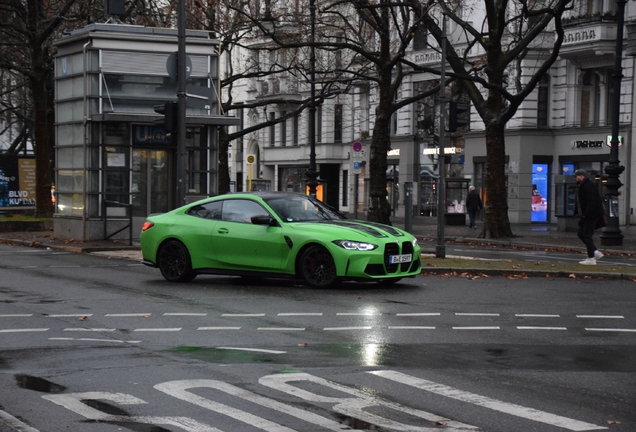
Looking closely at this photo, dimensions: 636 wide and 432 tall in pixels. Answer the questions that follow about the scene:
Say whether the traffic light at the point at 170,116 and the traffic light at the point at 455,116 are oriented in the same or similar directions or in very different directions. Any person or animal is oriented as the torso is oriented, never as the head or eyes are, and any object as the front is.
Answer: very different directions

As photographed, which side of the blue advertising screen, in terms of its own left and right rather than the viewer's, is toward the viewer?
front

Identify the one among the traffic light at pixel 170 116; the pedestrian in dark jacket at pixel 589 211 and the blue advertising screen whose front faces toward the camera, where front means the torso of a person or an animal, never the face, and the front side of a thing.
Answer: the blue advertising screen

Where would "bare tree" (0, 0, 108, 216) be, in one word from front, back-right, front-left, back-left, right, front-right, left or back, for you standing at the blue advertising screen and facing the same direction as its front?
front-right

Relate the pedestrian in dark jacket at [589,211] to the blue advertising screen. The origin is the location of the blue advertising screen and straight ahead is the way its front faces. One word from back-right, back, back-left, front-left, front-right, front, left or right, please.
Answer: front

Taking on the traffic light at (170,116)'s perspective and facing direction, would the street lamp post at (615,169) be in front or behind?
behind

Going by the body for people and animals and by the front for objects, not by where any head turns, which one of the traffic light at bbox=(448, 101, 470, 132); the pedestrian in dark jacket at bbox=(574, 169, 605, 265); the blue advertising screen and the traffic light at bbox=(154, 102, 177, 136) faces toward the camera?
the blue advertising screen

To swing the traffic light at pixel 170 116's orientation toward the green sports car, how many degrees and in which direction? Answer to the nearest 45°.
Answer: approximately 90° to its left

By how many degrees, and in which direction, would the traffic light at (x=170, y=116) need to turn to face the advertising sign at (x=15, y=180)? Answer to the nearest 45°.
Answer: approximately 90° to its right

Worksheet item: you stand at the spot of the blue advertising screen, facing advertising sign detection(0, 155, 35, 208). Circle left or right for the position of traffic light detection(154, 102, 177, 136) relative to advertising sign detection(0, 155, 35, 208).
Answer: left
